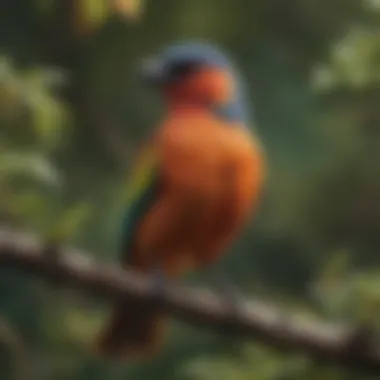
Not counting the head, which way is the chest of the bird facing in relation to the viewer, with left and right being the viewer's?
facing the viewer and to the right of the viewer
